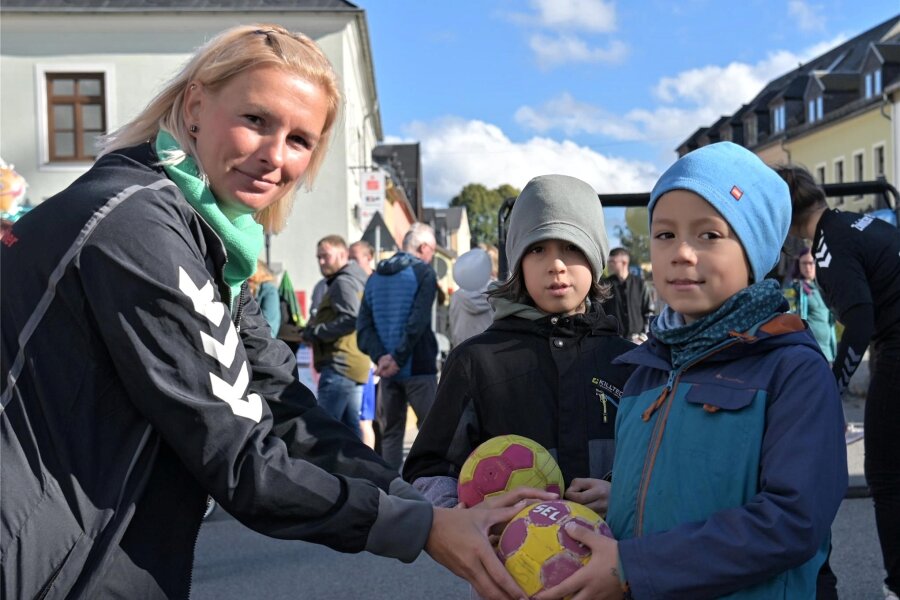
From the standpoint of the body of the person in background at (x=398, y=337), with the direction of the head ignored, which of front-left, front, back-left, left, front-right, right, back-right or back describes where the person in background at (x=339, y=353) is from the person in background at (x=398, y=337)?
left

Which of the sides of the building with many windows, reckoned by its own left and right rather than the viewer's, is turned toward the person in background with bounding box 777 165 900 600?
left

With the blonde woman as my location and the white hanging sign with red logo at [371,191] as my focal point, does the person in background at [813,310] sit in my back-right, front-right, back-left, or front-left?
front-right

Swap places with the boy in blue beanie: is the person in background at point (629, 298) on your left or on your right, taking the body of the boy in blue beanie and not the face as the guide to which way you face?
on your right

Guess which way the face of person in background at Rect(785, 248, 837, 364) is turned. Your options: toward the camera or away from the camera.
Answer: toward the camera

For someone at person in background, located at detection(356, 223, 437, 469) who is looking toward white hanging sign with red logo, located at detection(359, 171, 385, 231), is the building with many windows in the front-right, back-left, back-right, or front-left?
front-right

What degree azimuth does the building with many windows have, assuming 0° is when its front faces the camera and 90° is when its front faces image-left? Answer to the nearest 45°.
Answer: approximately 90°

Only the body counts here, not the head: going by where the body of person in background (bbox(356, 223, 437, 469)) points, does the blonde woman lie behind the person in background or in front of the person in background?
behind

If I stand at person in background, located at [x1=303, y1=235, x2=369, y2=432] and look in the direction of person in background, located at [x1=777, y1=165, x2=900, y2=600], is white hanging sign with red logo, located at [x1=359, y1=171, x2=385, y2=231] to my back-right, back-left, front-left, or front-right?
back-left

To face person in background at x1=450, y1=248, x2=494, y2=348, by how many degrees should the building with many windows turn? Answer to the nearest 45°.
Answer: approximately 90° to its left
